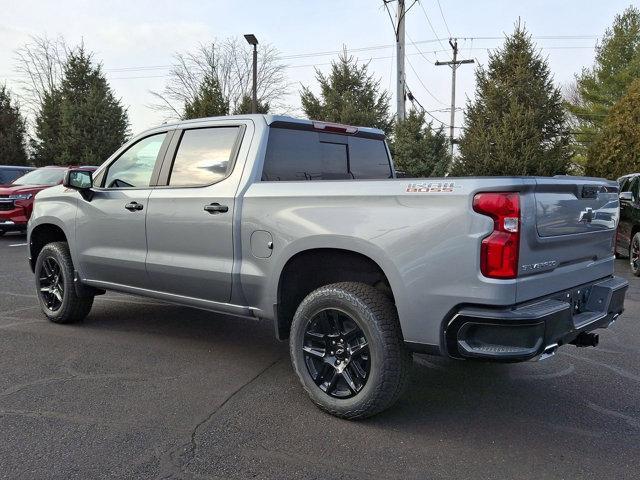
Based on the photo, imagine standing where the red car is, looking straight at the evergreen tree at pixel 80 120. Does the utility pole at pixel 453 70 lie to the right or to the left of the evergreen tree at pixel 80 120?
right

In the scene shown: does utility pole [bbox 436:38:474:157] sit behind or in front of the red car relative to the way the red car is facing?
behind

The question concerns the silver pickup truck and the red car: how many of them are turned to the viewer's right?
0

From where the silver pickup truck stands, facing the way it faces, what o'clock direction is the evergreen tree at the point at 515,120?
The evergreen tree is roughly at 2 o'clock from the silver pickup truck.

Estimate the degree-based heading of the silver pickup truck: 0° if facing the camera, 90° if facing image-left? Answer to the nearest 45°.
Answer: approximately 135°

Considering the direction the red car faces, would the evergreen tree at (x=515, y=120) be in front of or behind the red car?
behind

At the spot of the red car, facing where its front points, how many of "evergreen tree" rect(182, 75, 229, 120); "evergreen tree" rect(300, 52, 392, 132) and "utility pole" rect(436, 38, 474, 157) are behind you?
3

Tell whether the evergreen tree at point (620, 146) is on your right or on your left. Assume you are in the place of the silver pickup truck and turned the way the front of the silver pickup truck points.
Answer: on your right

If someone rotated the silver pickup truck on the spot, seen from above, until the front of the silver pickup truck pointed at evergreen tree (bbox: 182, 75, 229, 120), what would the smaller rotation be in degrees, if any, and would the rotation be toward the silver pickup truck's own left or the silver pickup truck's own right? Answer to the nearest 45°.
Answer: approximately 45° to the silver pickup truck's own right

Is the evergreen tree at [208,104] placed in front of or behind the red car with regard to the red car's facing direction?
behind

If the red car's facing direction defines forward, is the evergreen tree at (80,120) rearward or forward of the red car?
rearward
